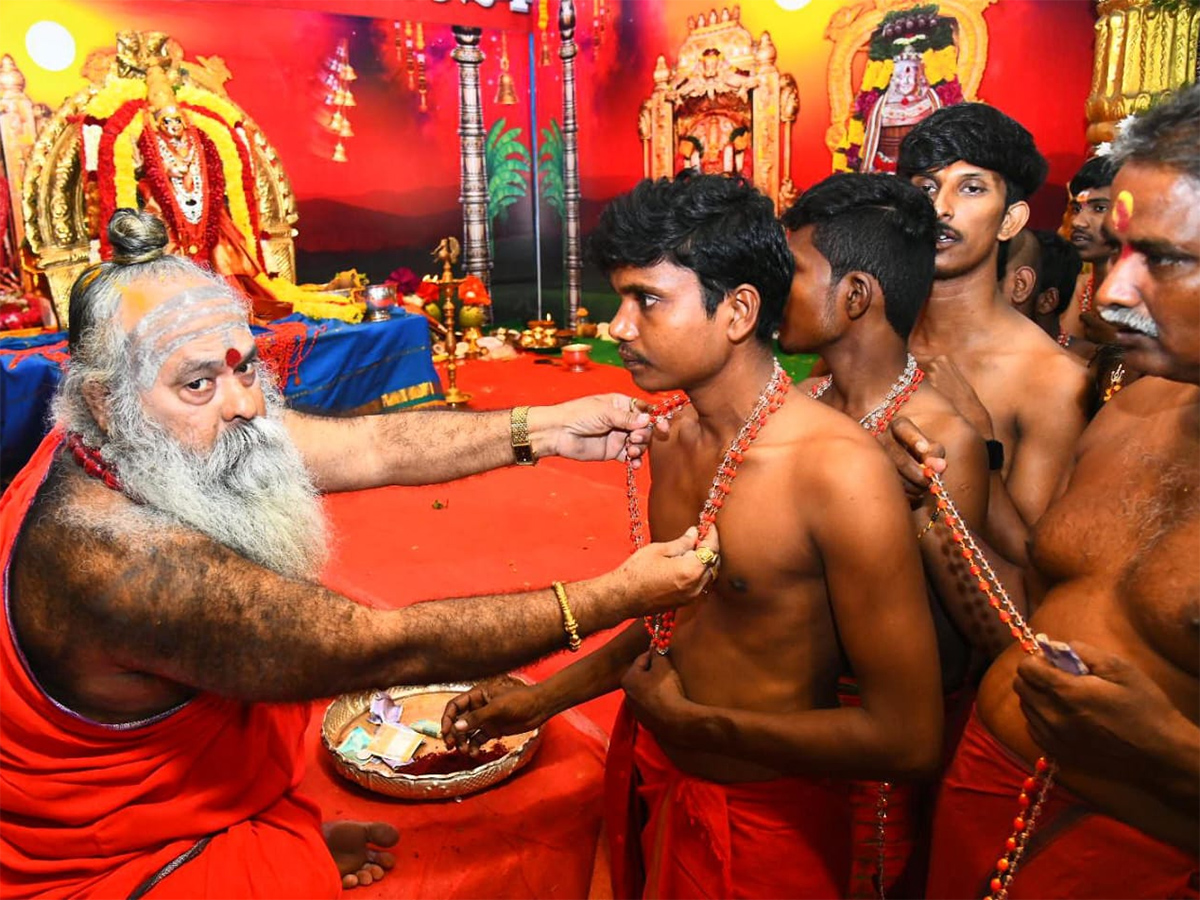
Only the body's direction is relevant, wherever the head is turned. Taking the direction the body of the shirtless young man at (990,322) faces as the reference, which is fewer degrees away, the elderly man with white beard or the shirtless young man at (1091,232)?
the elderly man with white beard

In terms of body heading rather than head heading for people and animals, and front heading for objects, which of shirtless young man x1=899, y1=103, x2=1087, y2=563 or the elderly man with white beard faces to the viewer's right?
the elderly man with white beard

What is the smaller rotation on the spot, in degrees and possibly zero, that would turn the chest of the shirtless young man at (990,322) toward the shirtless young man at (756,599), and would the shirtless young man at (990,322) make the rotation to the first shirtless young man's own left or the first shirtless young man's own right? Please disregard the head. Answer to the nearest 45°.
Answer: approximately 45° to the first shirtless young man's own left

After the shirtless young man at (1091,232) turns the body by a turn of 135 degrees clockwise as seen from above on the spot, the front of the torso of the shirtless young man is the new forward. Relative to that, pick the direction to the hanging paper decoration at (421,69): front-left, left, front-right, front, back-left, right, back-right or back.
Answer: front-left

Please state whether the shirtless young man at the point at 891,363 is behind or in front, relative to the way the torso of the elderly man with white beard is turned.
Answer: in front

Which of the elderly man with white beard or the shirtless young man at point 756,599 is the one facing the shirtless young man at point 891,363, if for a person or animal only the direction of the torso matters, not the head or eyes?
the elderly man with white beard

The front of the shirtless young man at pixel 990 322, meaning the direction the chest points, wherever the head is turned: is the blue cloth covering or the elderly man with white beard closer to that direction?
the elderly man with white beard

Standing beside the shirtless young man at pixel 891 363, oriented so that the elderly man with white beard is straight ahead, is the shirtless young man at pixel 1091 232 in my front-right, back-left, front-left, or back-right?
back-right

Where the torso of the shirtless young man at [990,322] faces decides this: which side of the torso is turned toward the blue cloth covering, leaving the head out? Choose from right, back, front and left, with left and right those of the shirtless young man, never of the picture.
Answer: right

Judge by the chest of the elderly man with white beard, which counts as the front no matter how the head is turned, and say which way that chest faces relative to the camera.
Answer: to the viewer's right

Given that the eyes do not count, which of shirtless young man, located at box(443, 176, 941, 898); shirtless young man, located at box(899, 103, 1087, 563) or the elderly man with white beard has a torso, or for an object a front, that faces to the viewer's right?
the elderly man with white beard
